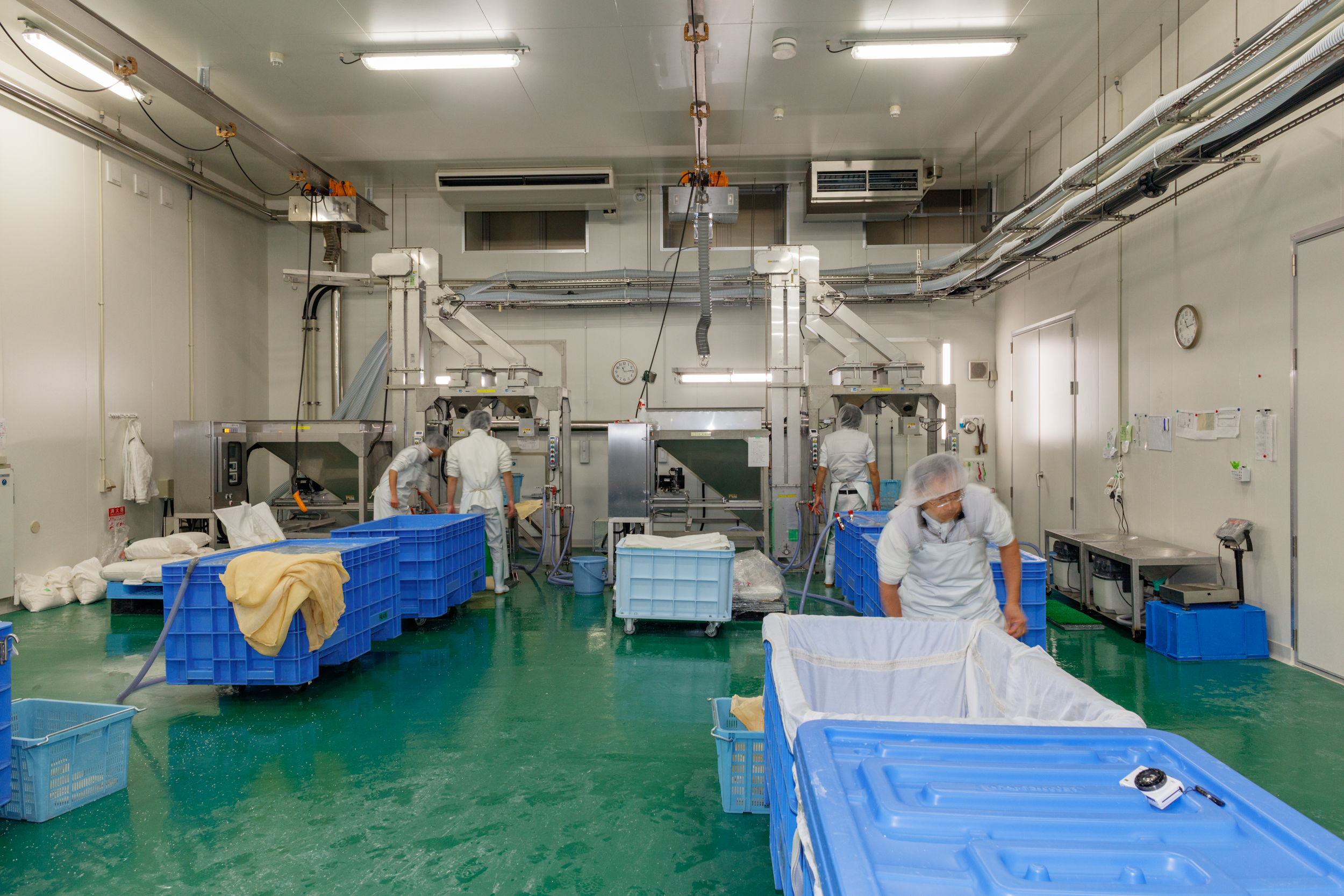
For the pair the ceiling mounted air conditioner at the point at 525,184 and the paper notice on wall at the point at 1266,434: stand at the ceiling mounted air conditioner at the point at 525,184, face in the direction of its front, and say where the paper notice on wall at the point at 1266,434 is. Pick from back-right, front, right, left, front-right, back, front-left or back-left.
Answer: front-left

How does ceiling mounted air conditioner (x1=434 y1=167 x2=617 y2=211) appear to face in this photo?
toward the camera

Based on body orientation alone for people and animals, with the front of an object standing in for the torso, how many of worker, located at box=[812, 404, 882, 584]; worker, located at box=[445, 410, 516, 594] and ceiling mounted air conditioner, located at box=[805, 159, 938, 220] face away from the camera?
2

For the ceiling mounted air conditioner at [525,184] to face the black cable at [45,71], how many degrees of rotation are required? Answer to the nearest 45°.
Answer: approximately 45° to its right

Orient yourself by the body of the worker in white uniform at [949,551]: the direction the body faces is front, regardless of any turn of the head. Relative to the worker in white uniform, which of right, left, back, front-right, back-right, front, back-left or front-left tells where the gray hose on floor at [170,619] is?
right

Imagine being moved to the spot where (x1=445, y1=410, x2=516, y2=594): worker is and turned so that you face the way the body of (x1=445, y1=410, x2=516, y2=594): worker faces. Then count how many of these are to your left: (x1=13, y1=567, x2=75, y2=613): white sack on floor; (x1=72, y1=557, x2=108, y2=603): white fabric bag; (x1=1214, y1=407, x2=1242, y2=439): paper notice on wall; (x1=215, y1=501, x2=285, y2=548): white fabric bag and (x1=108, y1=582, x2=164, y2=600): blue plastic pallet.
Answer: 4

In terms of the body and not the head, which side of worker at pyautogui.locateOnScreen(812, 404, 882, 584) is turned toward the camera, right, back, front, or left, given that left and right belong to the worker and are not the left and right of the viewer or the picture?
back

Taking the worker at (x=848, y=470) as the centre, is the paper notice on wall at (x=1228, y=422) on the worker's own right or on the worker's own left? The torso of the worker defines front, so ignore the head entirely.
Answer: on the worker's own right

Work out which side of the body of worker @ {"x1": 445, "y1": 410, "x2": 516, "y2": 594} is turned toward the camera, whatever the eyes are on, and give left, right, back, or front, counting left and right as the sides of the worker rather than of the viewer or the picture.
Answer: back

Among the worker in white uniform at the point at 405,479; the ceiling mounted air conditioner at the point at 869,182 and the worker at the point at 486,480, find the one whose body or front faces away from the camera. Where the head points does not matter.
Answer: the worker

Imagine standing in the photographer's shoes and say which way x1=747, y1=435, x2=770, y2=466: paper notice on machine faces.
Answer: facing the viewer

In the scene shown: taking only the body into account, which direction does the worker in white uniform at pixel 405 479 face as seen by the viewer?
to the viewer's right
